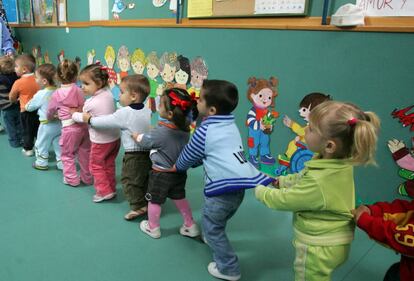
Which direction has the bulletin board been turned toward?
toward the camera

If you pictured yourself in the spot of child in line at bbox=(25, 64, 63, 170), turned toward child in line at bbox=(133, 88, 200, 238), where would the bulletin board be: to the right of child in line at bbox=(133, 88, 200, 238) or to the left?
left

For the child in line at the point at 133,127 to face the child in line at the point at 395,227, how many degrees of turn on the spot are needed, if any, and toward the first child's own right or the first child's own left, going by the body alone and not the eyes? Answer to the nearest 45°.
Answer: approximately 135° to the first child's own left

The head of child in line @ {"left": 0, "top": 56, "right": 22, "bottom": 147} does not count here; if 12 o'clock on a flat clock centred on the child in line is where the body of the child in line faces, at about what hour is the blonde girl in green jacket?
The blonde girl in green jacket is roughly at 7 o'clock from the child in line.

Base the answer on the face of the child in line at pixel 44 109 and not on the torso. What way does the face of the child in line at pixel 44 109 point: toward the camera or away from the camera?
away from the camera

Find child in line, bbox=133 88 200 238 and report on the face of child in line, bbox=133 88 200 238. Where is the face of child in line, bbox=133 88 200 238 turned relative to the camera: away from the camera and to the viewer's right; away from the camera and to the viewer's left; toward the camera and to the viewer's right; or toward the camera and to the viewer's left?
away from the camera and to the viewer's left

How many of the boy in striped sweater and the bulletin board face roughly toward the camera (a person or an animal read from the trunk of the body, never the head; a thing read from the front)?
1

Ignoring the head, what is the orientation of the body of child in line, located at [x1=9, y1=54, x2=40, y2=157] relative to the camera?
to the viewer's left

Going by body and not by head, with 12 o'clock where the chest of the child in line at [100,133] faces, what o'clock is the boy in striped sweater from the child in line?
The boy in striped sweater is roughly at 8 o'clock from the child in line.

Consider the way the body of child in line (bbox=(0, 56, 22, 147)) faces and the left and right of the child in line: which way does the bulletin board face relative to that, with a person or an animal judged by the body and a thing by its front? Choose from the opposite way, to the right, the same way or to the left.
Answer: to the left

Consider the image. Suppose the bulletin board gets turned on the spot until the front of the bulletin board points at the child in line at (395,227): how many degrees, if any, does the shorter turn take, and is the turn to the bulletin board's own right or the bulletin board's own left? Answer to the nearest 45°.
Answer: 0° — it already faces them

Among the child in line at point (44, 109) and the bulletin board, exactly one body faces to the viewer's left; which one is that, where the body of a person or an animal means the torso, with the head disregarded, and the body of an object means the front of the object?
the child in line

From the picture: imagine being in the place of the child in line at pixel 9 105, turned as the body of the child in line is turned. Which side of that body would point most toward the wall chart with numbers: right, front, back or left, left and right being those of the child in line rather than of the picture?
back

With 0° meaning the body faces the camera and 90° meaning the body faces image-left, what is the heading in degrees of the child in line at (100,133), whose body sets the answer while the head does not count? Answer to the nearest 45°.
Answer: approximately 90°

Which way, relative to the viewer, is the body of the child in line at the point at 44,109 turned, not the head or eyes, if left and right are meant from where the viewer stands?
facing to the left of the viewer
